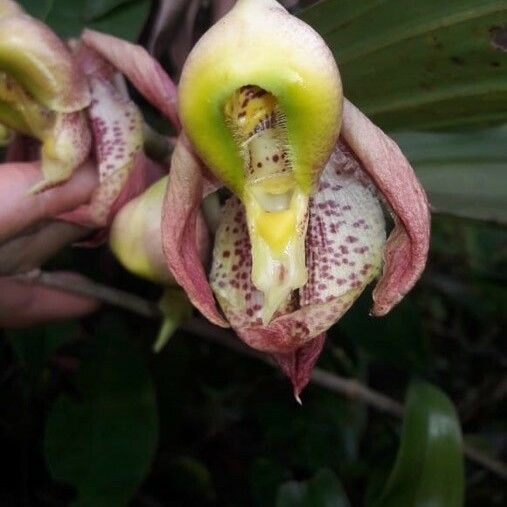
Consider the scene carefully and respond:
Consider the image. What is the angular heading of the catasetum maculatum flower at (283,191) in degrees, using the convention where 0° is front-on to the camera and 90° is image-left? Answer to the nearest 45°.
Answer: approximately 0°
